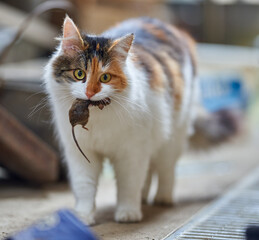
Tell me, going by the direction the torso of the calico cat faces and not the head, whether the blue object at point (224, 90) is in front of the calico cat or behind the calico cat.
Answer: behind

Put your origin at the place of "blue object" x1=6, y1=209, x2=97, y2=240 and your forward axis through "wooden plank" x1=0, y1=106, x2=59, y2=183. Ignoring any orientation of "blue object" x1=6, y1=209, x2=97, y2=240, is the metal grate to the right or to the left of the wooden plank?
right

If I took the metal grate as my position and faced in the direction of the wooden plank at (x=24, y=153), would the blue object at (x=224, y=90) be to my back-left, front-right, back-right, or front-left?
front-right

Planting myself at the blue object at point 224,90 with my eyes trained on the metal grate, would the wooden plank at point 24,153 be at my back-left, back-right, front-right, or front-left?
front-right

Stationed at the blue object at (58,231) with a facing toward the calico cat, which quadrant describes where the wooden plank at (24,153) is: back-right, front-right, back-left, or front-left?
front-left

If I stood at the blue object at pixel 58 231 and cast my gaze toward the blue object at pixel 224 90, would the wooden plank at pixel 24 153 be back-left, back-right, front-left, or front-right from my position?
front-left

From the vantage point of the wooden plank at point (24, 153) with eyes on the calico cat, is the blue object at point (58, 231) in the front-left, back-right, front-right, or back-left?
front-right

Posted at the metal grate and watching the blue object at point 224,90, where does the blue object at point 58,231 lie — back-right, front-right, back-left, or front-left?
back-left

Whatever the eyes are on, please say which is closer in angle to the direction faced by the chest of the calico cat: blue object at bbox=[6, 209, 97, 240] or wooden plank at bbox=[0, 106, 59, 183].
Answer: the blue object

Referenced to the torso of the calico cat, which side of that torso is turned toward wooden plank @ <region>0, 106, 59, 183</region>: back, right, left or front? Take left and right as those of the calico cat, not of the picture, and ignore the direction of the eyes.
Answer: right

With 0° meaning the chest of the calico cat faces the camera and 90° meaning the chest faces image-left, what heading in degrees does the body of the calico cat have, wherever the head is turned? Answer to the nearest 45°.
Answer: approximately 45°
